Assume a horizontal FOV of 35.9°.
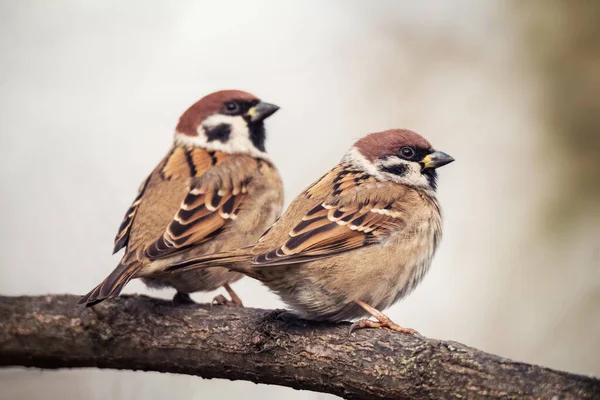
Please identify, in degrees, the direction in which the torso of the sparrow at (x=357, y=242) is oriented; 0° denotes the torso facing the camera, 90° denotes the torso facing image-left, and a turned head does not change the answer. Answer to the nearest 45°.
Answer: approximately 270°

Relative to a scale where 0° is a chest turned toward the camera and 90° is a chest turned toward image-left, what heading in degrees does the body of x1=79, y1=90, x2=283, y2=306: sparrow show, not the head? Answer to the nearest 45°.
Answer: approximately 225°
